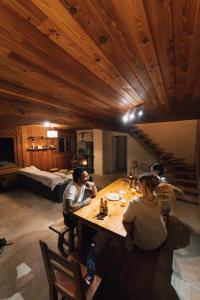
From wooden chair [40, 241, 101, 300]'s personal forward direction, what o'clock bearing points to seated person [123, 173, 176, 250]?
The seated person is roughly at 1 o'clock from the wooden chair.

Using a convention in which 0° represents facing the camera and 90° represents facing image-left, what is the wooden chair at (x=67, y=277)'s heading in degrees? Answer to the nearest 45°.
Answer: approximately 225°

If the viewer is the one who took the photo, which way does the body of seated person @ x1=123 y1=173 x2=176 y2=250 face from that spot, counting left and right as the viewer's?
facing away from the viewer and to the left of the viewer

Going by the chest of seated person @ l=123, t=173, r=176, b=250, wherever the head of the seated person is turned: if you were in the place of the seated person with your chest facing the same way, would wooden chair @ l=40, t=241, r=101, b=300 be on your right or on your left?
on your left

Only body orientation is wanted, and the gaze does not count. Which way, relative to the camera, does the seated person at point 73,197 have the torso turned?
to the viewer's right

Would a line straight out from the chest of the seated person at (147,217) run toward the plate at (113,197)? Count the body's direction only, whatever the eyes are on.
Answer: yes

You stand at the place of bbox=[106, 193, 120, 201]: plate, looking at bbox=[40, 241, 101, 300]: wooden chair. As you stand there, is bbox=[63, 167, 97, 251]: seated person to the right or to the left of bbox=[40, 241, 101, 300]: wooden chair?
right

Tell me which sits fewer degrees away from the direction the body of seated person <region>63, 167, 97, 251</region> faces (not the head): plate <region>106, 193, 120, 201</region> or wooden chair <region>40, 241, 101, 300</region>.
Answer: the plate

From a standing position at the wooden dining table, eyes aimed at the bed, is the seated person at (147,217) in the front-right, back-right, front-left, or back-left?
back-right

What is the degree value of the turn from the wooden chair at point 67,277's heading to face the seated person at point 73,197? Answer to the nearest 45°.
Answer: approximately 45° to its left

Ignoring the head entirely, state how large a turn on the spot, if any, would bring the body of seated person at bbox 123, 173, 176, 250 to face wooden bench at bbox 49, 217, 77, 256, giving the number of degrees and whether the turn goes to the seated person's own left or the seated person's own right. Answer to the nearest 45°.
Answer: approximately 45° to the seated person's own left

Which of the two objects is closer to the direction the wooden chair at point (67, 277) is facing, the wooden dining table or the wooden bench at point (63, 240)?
the wooden dining table

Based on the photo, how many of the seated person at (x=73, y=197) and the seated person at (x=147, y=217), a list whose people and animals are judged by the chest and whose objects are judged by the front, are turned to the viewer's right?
1

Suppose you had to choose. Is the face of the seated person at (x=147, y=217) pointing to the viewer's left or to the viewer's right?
to the viewer's left
